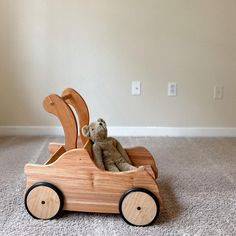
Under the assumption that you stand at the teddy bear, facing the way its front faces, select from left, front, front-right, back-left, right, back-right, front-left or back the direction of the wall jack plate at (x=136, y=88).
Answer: back-left

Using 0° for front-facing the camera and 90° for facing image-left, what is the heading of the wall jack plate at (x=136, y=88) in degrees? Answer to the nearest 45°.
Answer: approximately 0°

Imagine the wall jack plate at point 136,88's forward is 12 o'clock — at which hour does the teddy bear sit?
The teddy bear is roughly at 12 o'clock from the wall jack plate.

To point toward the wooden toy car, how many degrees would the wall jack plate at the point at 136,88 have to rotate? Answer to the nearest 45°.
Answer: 0° — it already faces it

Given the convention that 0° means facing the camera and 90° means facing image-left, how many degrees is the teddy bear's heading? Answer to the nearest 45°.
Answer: approximately 315°
